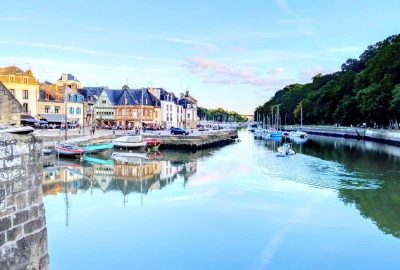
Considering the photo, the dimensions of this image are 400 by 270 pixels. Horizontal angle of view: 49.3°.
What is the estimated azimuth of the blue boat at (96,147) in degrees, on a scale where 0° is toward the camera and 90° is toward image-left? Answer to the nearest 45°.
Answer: approximately 270°

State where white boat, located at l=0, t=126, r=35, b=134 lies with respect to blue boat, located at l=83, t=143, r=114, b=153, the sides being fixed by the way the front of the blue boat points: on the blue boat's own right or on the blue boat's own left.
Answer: on the blue boat's own right
